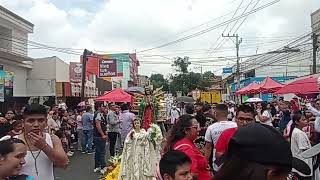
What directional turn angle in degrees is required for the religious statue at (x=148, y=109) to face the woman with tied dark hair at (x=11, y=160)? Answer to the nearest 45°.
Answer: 0° — it already faces them

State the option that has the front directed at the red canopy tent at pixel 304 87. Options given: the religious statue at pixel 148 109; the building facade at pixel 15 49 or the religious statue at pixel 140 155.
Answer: the building facade

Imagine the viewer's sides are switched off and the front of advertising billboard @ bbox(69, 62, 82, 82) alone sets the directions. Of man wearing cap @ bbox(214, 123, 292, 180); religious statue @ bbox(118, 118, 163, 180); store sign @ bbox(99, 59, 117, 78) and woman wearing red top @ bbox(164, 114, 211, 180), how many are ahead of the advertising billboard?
3

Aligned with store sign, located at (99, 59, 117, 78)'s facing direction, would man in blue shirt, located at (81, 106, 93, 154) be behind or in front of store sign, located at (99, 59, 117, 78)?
in front

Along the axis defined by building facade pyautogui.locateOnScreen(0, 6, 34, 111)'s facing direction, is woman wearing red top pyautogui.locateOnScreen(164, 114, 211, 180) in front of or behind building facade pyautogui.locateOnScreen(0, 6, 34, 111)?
in front

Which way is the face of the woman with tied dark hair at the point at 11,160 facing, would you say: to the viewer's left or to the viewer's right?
to the viewer's right
